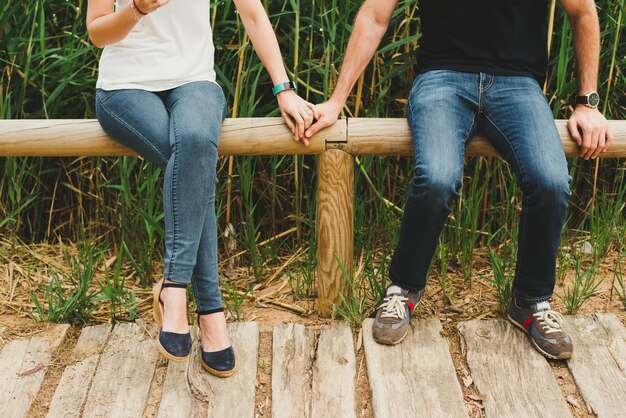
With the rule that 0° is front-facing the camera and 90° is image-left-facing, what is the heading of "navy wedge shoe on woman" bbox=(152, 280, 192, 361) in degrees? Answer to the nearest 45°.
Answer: approximately 315°

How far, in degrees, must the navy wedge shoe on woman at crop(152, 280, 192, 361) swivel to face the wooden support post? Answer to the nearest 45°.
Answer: approximately 90° to its left

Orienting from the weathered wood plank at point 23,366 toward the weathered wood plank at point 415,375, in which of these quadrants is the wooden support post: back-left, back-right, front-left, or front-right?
front-left

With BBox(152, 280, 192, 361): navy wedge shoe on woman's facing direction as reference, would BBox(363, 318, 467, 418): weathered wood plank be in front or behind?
in front

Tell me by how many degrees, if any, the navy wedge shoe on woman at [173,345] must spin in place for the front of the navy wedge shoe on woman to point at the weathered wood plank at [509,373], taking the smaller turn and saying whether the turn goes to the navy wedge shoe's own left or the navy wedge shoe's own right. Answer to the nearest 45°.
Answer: approximately 45° to the navy wedge shoe's own left
